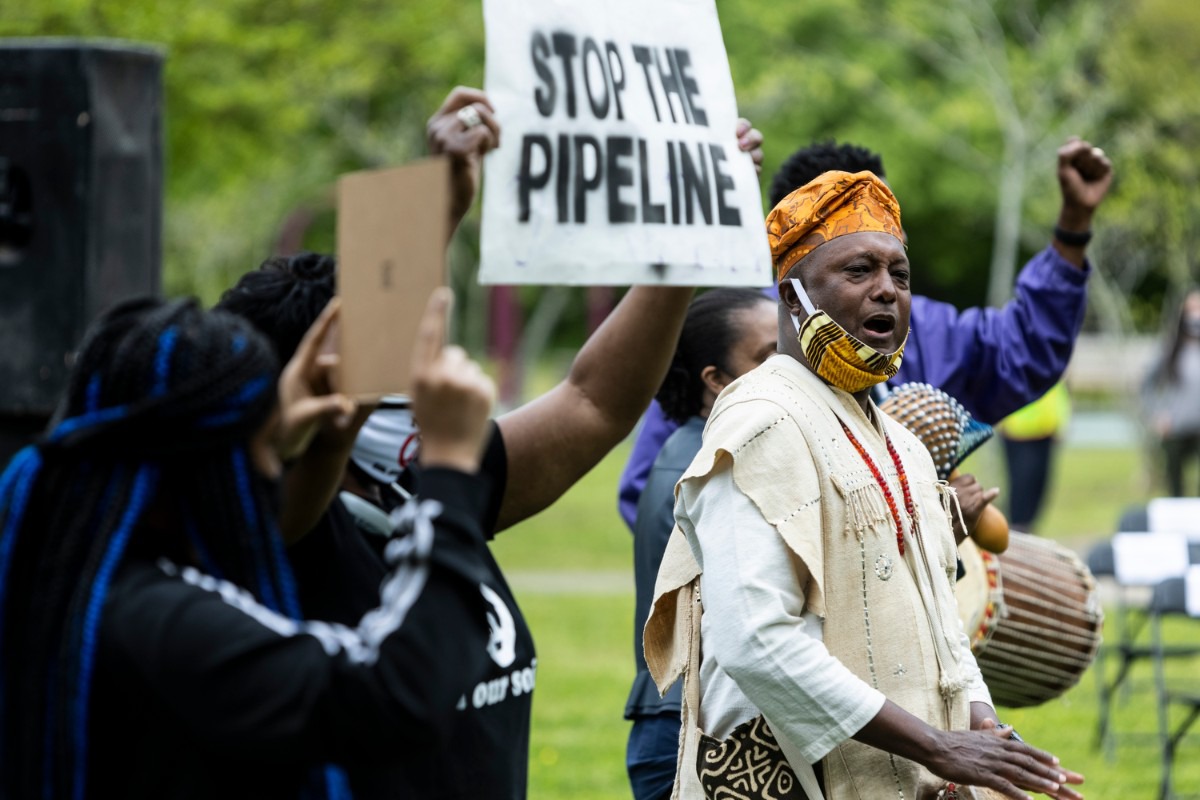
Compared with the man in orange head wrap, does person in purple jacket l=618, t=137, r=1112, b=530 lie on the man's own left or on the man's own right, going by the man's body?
on the man's own left

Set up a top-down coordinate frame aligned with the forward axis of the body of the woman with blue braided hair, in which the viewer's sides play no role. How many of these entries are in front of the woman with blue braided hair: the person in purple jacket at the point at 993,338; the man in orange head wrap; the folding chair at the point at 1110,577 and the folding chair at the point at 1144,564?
4

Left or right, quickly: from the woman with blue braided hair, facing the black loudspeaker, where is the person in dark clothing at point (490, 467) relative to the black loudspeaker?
right

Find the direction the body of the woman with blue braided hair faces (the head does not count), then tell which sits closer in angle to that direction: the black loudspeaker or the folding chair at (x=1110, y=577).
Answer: the folding chair

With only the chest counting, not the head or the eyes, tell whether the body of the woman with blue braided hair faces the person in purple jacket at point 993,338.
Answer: yes

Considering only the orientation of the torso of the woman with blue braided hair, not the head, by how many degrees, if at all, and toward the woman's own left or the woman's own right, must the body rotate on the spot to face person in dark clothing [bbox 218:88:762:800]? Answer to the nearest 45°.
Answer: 0° — they already face them

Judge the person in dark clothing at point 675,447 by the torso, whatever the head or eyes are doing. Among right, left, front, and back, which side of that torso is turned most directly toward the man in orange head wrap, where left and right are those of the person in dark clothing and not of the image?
right

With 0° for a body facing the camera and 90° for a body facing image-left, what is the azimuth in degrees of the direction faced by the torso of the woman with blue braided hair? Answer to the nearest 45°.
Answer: approximately 225°
